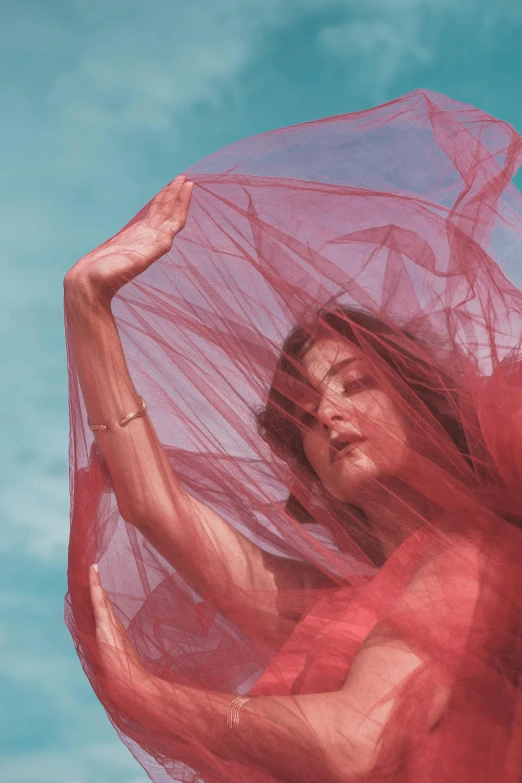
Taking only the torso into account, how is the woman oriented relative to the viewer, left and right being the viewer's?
facing the viewer and to the left of the viewer
